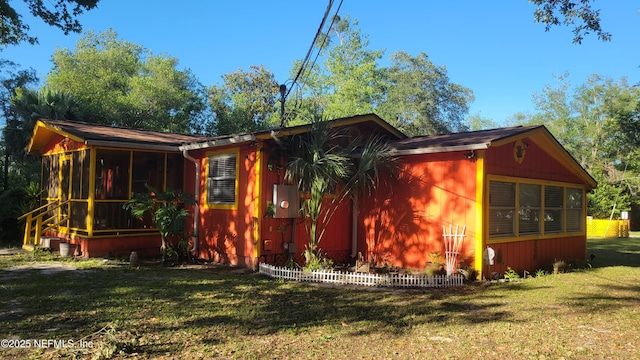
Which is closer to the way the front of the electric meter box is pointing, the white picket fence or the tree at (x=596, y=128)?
the white picket fence

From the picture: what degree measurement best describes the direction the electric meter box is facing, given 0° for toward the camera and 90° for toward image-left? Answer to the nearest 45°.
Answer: approximately 0°

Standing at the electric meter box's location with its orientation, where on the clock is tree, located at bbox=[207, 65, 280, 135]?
The tree is roughly at 6 o'clock from the electric meter box.

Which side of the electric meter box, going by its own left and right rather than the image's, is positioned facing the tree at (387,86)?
back

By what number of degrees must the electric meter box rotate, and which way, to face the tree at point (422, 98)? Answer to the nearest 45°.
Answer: approximately 180°

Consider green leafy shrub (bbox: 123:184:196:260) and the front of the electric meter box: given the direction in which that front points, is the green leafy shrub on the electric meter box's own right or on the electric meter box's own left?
on the electric meter box's own right

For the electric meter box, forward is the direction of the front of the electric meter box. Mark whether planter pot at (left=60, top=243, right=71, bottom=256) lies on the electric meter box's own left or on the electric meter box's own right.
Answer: on the electric meter box's own right

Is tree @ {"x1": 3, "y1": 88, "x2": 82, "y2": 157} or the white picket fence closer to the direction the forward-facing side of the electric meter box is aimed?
the white picket fence
